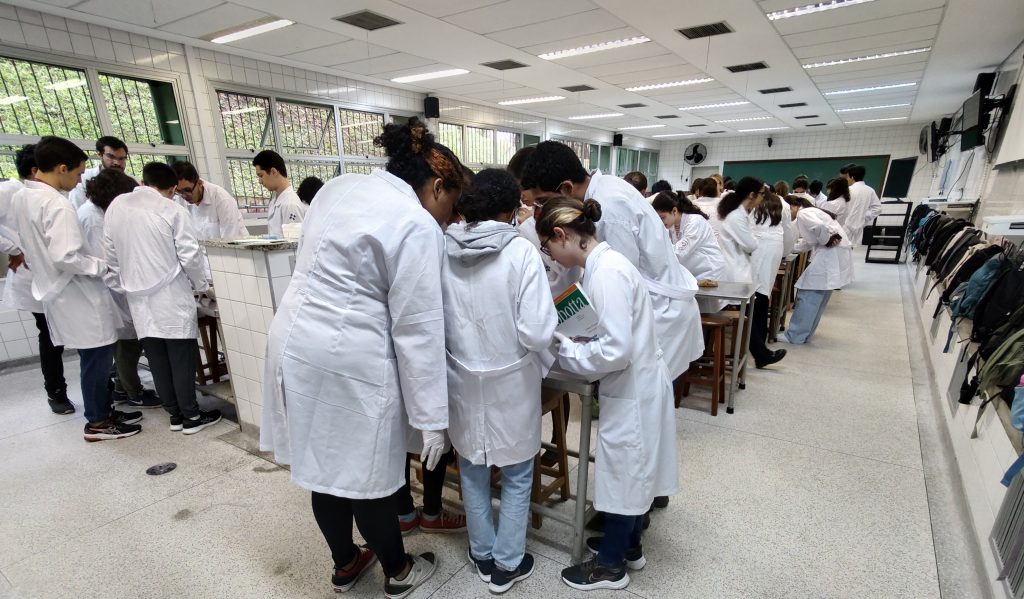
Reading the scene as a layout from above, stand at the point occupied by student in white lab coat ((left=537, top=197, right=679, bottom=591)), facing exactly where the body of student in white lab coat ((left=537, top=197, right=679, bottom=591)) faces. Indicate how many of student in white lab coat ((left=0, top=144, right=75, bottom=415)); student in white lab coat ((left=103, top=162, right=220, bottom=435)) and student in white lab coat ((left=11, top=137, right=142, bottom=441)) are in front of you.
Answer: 3

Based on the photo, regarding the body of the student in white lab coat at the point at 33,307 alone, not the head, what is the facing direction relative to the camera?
to the viewer's right

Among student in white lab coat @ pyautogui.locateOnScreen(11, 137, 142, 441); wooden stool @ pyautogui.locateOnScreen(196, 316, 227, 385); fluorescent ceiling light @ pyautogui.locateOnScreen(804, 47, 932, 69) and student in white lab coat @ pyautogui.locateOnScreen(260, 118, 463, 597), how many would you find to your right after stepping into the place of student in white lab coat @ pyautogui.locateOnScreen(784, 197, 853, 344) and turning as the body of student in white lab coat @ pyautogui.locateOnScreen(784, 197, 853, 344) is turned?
1

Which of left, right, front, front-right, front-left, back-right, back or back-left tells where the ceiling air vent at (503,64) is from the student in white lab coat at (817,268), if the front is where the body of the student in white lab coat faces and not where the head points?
front

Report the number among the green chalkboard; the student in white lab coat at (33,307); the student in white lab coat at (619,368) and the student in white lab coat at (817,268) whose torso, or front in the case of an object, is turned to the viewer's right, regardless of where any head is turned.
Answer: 1

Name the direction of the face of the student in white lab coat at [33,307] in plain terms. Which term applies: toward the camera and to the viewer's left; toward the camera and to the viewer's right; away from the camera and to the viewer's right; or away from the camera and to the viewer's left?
away from the camera and to the viewer's right

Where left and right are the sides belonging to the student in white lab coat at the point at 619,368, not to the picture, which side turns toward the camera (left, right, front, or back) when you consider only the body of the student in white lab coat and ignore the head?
left

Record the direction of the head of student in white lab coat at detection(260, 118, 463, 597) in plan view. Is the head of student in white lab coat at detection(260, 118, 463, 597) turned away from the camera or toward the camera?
away from the camera

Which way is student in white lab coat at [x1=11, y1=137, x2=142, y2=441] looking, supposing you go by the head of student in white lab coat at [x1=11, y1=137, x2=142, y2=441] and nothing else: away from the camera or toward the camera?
away from the camera

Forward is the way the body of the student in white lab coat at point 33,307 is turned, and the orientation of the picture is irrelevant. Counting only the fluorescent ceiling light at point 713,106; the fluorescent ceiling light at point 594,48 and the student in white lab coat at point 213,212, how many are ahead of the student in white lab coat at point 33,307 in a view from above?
3

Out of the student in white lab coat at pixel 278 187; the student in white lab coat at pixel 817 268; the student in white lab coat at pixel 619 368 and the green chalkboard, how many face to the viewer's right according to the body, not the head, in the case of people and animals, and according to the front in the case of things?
0

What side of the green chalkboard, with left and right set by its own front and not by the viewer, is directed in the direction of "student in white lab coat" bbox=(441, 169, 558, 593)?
front

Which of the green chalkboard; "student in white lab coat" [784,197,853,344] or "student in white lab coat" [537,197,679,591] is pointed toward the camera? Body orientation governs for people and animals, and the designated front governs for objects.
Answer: the green chalkboard

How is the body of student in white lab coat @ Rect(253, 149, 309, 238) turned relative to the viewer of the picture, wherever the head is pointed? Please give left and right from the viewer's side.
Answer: facing the viewer and to the left of the viewer

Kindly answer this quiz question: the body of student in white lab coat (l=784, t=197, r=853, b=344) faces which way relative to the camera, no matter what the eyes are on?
to the viewer's left

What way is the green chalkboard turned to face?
toward the camera
